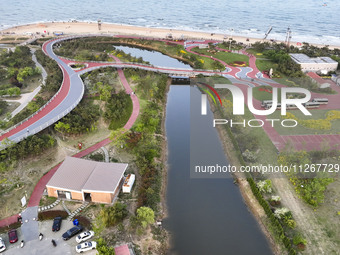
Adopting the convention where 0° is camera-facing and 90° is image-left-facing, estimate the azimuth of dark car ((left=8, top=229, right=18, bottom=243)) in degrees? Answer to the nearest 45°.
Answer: approximately 180°

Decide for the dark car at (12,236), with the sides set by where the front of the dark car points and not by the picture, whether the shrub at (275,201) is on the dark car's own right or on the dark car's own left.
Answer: on the dark car's own right

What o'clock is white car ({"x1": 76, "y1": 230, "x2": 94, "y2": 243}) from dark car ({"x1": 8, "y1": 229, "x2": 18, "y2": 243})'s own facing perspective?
The white car is roughly at 4 o'clock from the dark car.

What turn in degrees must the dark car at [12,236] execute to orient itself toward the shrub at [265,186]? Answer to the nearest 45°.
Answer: approximately 90° to its right

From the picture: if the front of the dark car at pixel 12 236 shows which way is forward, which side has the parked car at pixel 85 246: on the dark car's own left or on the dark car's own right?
on the dark car's own right

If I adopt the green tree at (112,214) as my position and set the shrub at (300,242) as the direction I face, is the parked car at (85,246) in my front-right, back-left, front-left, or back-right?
back-right

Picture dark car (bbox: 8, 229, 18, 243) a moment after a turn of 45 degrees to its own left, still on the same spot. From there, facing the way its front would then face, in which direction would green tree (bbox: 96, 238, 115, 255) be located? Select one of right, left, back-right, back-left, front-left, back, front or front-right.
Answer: back

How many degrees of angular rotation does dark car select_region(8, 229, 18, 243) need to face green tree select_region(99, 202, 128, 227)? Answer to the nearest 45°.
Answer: approximately 90° to its right

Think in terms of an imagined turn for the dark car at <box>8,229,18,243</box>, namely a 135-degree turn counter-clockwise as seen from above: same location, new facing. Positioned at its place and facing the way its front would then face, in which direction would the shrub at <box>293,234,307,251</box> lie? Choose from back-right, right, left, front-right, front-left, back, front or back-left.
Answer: left

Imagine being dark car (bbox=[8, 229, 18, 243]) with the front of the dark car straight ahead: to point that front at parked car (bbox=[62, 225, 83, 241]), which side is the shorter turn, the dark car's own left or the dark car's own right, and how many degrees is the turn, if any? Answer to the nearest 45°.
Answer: approximately 135° to the dark car's own right

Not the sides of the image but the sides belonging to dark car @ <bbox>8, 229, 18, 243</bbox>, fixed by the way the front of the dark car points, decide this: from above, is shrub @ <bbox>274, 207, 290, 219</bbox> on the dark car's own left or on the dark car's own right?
on the dark car's own right
